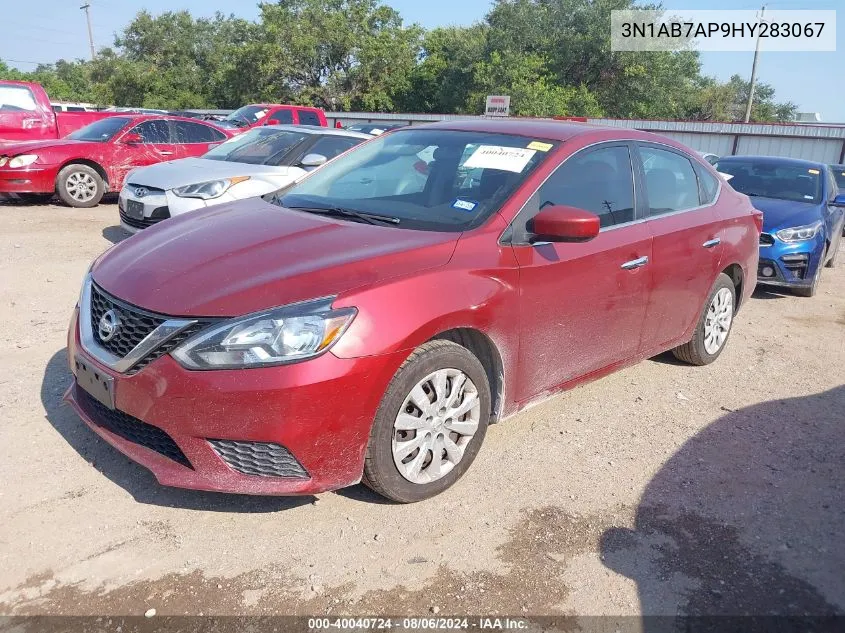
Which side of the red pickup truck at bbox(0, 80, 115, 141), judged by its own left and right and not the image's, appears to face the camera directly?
left

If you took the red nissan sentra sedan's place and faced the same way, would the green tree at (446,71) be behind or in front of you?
behind

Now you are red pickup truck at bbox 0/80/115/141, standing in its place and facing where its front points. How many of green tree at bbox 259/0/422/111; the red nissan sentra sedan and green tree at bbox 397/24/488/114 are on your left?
1

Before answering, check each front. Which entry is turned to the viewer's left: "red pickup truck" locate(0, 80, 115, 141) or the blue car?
the red pickup truck

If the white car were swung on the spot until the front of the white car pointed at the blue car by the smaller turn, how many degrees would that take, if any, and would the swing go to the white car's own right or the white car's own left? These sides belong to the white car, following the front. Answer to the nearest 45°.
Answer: approximately 135° to the white car's own left

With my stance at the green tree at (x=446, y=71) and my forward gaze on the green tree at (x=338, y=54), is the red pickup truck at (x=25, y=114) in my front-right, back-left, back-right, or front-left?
front-left

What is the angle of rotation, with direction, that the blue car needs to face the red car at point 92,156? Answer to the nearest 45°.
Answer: approximately 90° to its right

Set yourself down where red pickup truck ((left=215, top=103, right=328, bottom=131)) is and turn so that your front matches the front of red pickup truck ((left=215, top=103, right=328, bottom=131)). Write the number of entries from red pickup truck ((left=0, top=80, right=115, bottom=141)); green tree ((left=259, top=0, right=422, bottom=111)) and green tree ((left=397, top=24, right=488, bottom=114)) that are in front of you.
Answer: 1

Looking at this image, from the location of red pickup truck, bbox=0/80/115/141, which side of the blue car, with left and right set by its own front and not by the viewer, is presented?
right

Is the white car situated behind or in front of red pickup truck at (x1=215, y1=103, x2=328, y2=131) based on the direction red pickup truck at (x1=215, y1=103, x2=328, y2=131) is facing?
in front

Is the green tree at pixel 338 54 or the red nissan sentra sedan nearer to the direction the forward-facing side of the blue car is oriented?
the red nissan sentra sedan

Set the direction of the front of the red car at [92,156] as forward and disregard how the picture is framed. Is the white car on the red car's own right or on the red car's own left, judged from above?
on the red car's own left

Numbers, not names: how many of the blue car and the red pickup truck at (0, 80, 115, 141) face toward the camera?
1

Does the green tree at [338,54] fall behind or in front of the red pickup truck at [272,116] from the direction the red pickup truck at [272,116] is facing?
behind

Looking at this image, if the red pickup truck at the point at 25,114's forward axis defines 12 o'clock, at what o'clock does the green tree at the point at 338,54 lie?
The green tree is roughly at 4 o'clock from the red pickup truck.

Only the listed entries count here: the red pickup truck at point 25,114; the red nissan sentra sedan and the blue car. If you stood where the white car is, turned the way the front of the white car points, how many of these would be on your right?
1

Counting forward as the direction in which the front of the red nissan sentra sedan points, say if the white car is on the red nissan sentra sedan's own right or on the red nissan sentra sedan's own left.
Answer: on the red nissan sentra sedan's own right

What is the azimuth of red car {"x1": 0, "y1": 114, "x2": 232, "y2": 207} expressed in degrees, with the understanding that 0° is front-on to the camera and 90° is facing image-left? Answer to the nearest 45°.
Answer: approximately 45°

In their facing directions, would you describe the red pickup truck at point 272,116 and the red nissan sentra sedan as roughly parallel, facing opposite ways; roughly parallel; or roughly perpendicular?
roughly parallel

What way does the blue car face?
toward the camera
